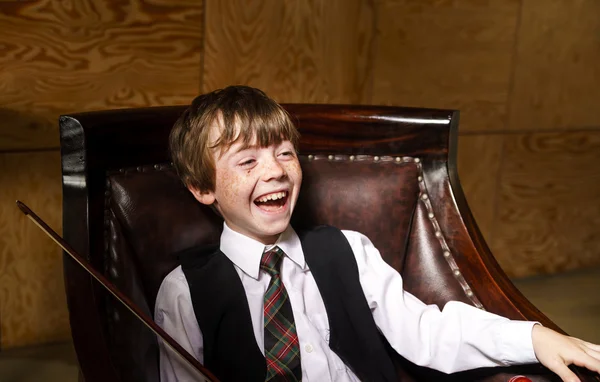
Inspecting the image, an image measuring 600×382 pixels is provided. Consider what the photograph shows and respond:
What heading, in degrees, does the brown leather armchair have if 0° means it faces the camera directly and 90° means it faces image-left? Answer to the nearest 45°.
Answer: approximately 315°
